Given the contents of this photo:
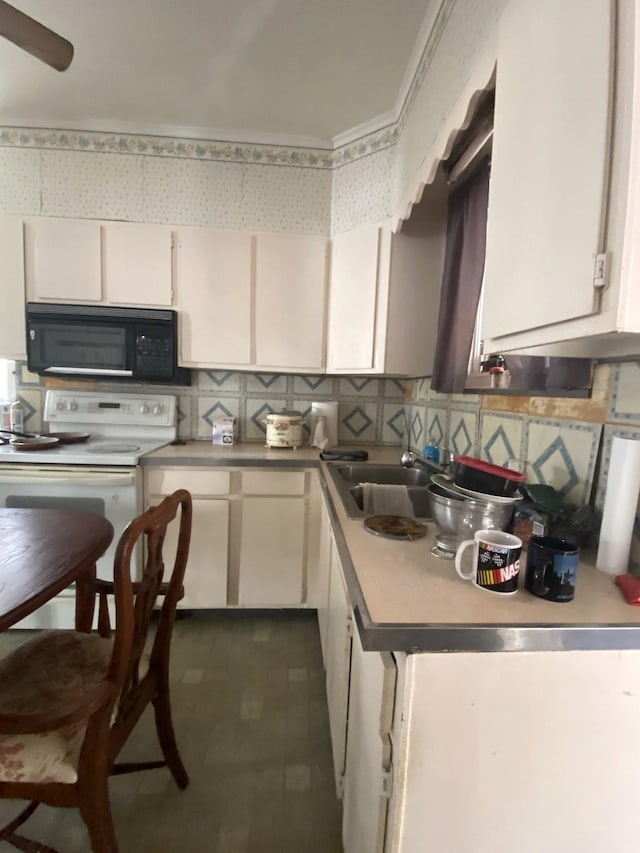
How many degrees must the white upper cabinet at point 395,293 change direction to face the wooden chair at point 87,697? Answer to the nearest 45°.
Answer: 0° — it already faces it

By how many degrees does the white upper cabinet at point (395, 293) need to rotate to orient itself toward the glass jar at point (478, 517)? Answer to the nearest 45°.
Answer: approximately 45° to its left

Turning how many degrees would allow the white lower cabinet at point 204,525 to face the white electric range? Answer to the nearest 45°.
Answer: approximately 90° to its right

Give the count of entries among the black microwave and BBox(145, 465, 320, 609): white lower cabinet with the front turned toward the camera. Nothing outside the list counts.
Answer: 2

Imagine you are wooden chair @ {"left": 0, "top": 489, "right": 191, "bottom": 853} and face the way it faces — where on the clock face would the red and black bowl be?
The red and black bowl is roughly at 5 o'clock from the wooden chair.

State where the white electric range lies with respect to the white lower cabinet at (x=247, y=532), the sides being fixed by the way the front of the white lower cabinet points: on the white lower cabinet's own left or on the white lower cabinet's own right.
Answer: on the white lower cabinet's own right
